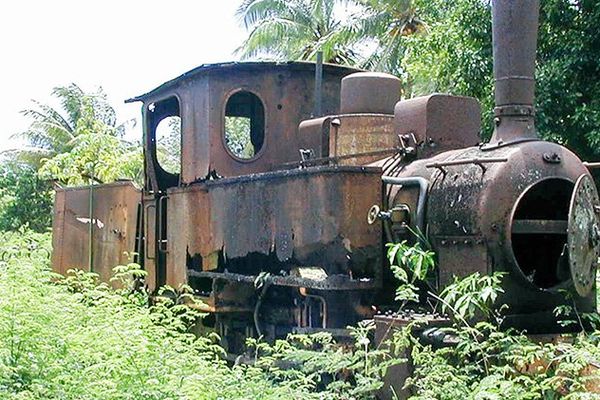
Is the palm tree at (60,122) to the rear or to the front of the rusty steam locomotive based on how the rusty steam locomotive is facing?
to the rear

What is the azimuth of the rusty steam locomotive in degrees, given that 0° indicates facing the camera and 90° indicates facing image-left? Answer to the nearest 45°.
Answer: approximately 315°

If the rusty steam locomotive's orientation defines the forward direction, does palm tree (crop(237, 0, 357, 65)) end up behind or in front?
behind

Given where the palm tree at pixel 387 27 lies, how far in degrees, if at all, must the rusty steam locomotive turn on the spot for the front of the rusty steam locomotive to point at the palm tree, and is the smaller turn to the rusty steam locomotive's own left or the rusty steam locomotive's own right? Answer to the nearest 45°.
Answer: approximately 135° to the rusty steam locomotive's own left
